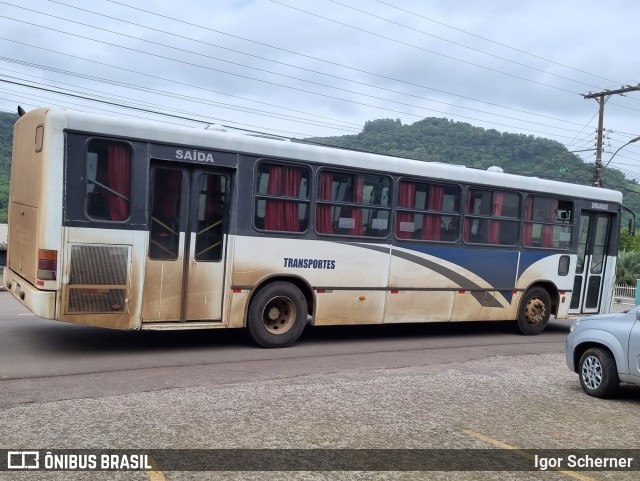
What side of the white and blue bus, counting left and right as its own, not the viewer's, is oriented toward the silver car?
right

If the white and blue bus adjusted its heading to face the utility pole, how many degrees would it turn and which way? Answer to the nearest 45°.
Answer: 0° — it already faces it

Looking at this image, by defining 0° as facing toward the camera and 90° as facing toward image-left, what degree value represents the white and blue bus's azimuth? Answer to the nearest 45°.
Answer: approximately 225°
